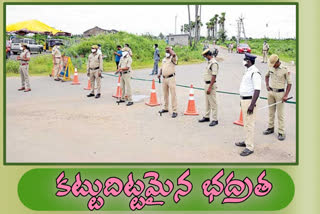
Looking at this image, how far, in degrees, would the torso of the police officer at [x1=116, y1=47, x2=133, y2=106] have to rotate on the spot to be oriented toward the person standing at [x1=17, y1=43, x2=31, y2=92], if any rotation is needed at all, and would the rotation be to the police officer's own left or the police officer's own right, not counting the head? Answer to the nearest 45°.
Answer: approximately 90° to the police officer's own right

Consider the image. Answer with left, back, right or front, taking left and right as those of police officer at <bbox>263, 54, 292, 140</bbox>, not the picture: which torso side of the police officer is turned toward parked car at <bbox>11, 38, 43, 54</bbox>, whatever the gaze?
right

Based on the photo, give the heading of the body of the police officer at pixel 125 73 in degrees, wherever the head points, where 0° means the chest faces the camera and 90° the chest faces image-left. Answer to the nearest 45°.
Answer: approximately 45°

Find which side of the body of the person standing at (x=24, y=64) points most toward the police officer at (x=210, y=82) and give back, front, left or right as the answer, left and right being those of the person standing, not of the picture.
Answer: left

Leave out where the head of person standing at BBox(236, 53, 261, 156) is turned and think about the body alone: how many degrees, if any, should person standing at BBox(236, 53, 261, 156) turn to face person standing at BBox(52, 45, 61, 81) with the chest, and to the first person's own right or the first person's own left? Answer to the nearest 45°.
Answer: approximately 45° to the first person's own right

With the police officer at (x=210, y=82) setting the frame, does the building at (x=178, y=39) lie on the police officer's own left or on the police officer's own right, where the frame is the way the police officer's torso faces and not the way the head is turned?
on the police officer's own right
